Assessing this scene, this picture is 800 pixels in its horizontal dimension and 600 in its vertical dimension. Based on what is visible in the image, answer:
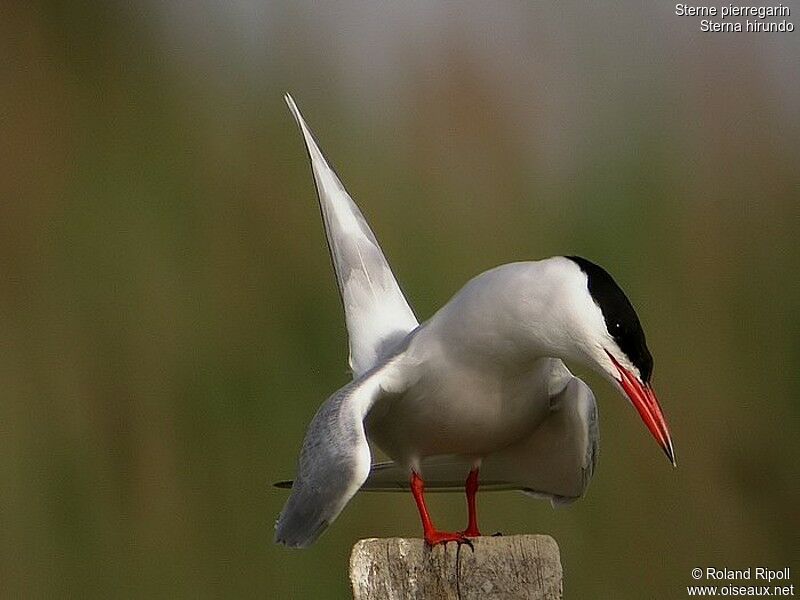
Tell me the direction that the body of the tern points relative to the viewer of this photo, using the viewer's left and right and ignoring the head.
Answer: facing the viewer and to the right of the viewer
